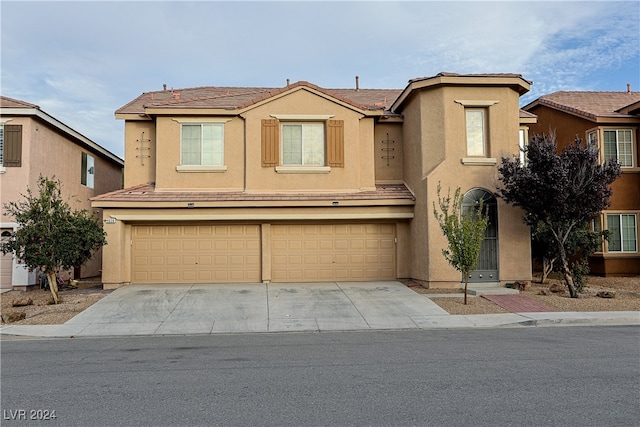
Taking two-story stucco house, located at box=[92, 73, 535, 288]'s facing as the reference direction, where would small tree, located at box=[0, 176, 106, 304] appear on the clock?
The small tree is roughly at 2 o'clock from the two-story stucco house.

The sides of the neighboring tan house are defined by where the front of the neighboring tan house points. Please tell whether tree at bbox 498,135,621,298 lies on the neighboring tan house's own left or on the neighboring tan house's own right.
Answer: on the neighboring tan house's own left

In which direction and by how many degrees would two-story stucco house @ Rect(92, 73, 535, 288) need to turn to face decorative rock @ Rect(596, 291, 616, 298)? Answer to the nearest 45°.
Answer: approximately 90° to its left

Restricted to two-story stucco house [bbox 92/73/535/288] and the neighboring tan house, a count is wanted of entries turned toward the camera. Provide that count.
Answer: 2

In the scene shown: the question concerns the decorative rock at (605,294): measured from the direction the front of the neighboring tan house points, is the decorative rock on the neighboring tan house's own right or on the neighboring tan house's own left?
on the neighboring tan house's own left

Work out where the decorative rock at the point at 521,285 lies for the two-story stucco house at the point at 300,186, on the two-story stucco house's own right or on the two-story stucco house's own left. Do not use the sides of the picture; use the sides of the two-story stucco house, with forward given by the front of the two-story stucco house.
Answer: on the two-story stucco house's own left

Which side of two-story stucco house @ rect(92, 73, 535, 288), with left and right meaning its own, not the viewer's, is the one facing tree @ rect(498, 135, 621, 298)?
left

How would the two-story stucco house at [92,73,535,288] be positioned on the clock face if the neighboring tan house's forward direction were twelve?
The two-story stucco house is roughly at 10 o'clock from the neighboring tan house.

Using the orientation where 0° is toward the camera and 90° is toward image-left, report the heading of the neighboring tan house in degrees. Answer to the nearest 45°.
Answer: approximately 0°

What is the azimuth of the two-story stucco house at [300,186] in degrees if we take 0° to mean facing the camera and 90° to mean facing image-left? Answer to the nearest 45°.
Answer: approximately 0°

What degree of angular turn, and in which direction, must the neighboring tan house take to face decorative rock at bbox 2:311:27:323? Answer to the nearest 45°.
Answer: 0° — it already faces it
